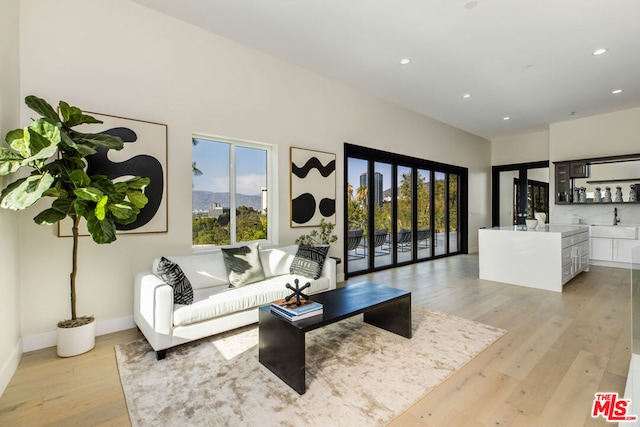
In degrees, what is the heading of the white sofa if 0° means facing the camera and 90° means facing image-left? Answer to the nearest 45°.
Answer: approximately 315°

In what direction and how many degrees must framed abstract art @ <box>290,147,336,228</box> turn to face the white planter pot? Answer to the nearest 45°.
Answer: approximately 90° to its right

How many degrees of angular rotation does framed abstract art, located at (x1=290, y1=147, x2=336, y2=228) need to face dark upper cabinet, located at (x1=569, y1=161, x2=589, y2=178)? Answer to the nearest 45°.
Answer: approximately 45° to its left

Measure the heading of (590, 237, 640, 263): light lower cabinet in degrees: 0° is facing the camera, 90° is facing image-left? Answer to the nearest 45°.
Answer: approximately 0°

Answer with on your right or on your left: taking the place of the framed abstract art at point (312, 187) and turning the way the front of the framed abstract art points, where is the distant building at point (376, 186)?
on your left

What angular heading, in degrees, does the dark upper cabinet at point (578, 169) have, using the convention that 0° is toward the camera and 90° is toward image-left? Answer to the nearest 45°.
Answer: approximately 0°
